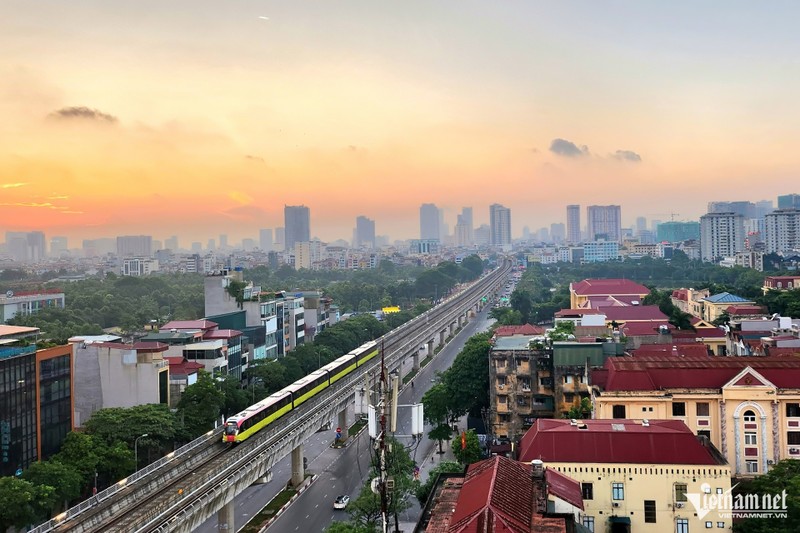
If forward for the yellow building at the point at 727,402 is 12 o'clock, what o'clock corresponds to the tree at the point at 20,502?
The tree is roughly at 2 o'clock from the yellow building.

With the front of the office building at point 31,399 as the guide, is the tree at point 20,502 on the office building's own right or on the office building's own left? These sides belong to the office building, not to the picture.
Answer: on the office building's own right

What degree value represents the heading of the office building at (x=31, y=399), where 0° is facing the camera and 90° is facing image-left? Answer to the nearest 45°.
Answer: approximately 315°

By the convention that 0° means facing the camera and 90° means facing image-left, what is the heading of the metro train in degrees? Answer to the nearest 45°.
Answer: approximately 45°

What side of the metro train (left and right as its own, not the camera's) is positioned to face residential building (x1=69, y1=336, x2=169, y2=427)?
right

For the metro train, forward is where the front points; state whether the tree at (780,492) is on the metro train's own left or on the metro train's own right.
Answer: on the metro train's own left
